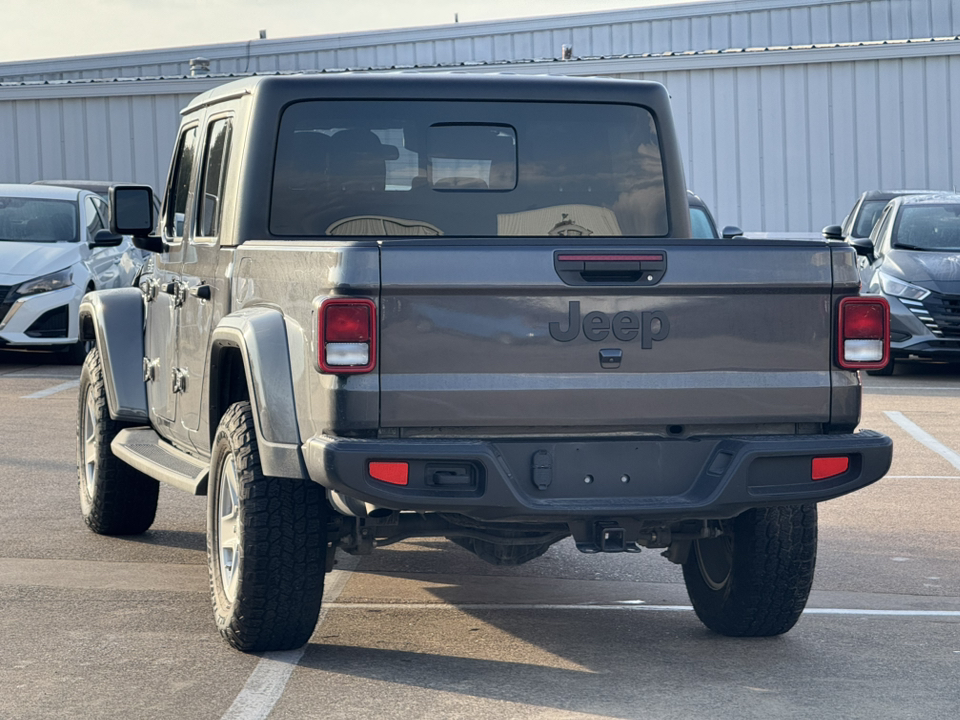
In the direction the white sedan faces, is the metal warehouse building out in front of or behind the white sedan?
behind

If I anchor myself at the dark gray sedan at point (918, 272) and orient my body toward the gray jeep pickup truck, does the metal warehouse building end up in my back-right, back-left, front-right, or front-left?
back-right

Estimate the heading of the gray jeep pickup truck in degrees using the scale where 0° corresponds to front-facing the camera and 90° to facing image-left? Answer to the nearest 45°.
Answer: approximately 180°

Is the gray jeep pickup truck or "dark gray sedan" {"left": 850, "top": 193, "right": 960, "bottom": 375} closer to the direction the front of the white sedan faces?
the gray jeep pickup truck

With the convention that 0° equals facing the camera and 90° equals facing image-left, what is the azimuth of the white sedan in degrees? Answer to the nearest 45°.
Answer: approximately 45°

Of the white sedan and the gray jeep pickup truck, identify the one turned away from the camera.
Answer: the gray jeep pickup truck

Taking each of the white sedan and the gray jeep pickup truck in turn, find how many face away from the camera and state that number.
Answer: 1

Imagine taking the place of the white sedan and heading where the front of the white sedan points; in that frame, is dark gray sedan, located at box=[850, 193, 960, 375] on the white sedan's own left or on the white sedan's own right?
on the white sedan's own left

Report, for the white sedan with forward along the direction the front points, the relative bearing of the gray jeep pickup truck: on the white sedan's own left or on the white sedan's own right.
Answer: on the white sedan's own left
